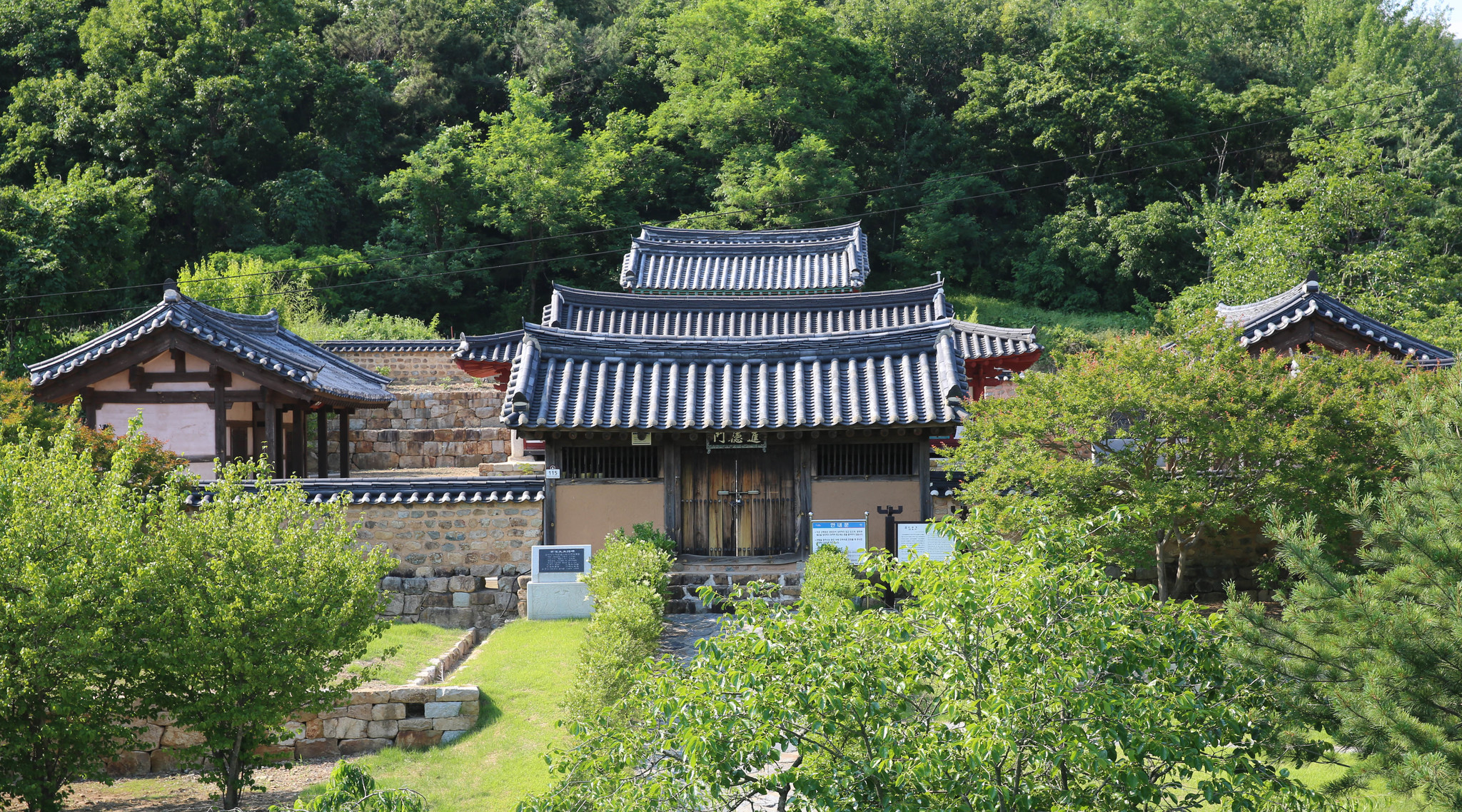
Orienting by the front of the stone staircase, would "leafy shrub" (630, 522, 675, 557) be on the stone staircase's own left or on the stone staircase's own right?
on the stone staircase's own right

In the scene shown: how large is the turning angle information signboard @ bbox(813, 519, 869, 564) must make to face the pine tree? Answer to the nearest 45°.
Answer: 0° — it already faces it

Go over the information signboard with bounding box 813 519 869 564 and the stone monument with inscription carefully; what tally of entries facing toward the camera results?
2

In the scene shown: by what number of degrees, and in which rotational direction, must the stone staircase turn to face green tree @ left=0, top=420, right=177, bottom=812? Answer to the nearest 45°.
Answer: approximately 45° to its right

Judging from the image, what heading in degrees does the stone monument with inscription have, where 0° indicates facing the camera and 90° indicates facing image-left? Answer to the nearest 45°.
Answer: approximately 0°

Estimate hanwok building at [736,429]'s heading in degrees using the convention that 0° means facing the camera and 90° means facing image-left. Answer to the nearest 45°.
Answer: approximately 0°
